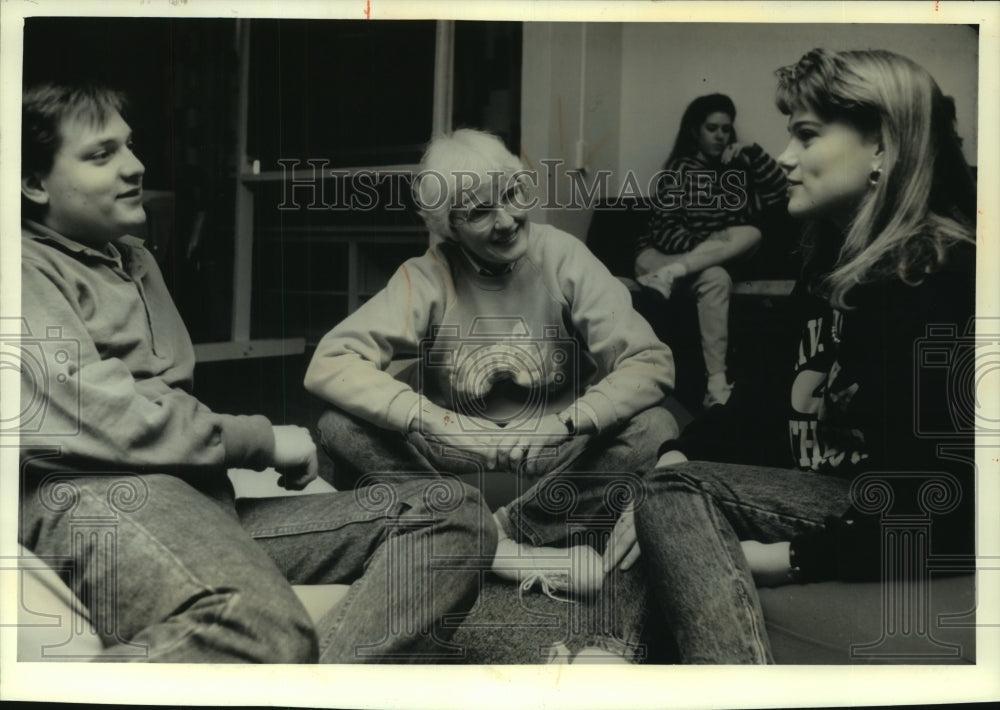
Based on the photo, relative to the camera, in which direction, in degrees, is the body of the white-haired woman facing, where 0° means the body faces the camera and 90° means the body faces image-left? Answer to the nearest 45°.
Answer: approximately 0°

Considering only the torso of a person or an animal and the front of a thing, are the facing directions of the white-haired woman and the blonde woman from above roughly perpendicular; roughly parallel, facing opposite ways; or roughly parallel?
roughly perpendicular

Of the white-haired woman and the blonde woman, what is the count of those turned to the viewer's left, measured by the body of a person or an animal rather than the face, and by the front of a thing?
1

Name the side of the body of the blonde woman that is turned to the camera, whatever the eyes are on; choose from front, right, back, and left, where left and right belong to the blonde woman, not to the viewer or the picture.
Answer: left

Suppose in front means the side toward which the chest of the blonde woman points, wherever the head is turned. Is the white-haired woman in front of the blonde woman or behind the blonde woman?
in front

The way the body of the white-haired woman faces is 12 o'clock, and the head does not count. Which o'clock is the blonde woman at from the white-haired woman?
The blonde woman is roughly at 9 o'clock from the white-haired woman.

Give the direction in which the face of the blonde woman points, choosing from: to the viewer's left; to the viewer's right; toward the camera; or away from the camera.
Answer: to the viewer's left
